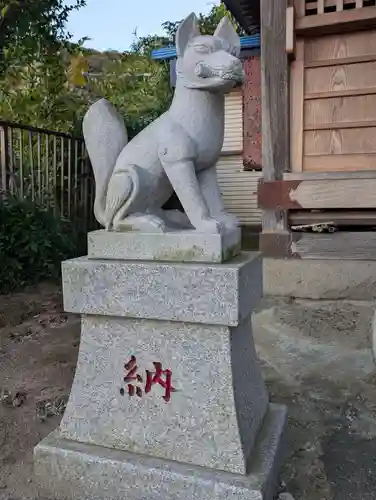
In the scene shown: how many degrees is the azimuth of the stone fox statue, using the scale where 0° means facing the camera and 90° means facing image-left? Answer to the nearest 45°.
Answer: approximately 315°

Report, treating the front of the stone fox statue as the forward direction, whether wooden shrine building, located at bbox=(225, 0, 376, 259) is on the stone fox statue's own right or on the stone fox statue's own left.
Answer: on the stone fox statue's own left
